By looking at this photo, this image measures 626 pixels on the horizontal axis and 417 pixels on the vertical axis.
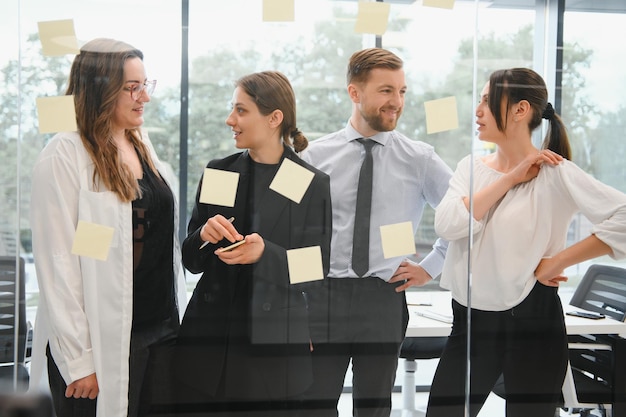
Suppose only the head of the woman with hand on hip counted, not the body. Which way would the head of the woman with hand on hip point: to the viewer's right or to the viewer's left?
to the viewer's left

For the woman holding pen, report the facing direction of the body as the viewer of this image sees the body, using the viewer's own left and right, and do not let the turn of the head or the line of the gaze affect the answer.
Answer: facing the viewer and to the left of the viewer

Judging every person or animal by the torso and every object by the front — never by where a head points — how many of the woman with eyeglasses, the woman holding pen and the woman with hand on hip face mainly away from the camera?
0

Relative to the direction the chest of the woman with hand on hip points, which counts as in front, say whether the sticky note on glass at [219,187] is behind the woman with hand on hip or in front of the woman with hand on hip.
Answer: in front

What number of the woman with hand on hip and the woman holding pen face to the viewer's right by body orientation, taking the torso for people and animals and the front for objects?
0
